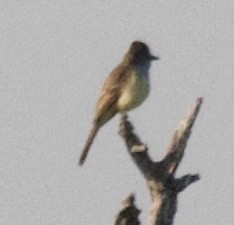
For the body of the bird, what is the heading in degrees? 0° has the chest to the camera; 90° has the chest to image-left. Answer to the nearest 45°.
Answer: approximately 270°
